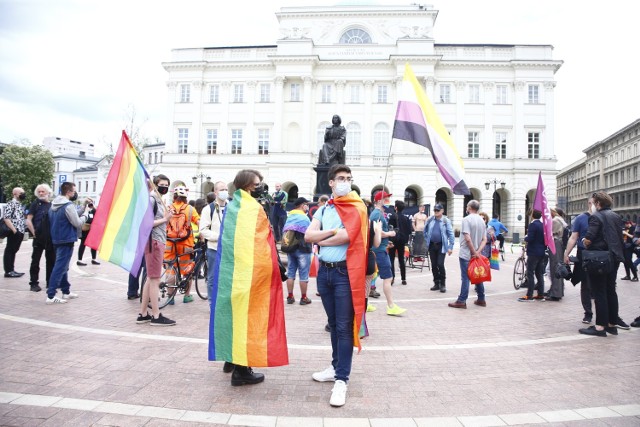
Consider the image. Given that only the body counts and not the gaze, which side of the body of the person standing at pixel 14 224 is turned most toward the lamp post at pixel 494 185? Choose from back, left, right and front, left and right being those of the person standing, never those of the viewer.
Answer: front

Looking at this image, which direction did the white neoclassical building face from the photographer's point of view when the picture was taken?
facing the viewer

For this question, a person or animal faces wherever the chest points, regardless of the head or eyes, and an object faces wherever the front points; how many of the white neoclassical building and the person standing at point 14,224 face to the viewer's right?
1

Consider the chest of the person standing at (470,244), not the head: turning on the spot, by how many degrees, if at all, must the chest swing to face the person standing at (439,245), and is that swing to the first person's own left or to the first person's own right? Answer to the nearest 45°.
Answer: approximately 45° to the first person's own right

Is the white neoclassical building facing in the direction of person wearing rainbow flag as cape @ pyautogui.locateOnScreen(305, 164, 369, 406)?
yes

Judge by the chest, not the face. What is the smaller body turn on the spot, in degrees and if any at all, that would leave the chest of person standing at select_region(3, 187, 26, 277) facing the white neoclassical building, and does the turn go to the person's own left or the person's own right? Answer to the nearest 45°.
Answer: approximately 45° to the person's own left

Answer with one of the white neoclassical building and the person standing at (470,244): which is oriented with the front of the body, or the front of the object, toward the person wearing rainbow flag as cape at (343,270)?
the white neoclassical building

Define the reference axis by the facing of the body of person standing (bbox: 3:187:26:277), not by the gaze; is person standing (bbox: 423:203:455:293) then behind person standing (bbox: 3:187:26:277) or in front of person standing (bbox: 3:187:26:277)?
in front

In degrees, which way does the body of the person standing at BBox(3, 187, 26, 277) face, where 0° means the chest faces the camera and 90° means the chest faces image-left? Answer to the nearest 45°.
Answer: approximately 270°

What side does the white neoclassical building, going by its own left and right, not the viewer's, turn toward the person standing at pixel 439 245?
front
